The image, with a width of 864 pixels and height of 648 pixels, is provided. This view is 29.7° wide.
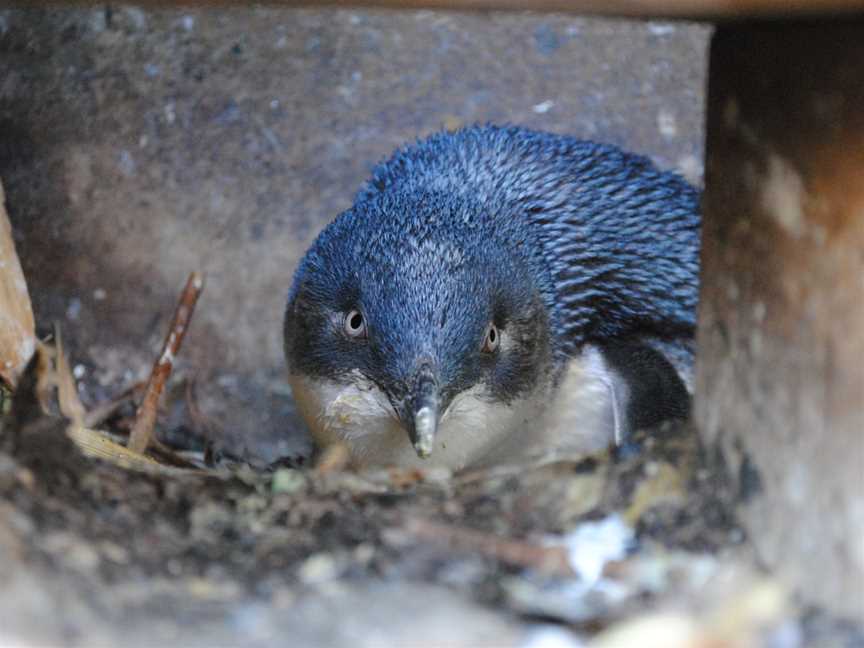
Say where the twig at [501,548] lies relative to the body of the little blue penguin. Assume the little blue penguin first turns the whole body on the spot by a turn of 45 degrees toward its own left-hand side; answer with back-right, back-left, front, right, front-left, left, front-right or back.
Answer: front

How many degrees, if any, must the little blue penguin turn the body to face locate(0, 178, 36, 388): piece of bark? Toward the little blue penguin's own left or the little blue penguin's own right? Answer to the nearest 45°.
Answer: approximately 45° to the little blue penguin's own right
